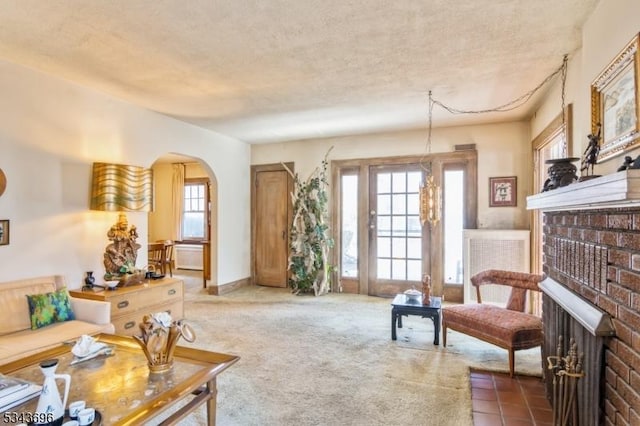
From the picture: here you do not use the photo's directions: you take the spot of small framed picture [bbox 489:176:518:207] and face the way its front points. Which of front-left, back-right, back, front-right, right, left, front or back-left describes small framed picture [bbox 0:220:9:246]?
front-right

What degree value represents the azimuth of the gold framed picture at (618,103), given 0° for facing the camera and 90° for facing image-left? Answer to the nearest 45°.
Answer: approximately 90°

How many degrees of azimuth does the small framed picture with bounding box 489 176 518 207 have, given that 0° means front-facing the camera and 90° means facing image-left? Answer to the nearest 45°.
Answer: approximately 0°

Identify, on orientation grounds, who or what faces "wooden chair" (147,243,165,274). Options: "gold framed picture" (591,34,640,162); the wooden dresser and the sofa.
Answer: the gold framed picture

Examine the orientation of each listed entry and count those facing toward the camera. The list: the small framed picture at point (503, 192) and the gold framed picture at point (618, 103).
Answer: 1

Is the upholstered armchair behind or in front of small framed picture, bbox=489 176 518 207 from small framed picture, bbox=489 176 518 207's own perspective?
in front

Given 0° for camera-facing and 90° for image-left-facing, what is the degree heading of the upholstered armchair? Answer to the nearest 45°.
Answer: approximately 45°

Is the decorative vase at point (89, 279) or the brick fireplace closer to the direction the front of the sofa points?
the brick fireplace

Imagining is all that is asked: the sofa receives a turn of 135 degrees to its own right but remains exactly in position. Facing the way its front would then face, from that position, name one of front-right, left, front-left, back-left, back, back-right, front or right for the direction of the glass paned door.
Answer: back

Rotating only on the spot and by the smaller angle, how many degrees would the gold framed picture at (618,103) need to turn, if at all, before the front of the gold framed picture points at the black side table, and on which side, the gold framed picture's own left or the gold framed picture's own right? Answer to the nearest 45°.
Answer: approximately 45° to the gold framed picture's own right

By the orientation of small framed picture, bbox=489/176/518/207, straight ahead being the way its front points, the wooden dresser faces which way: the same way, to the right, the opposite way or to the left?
to the left

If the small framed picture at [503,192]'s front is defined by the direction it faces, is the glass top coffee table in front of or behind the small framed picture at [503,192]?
in front
